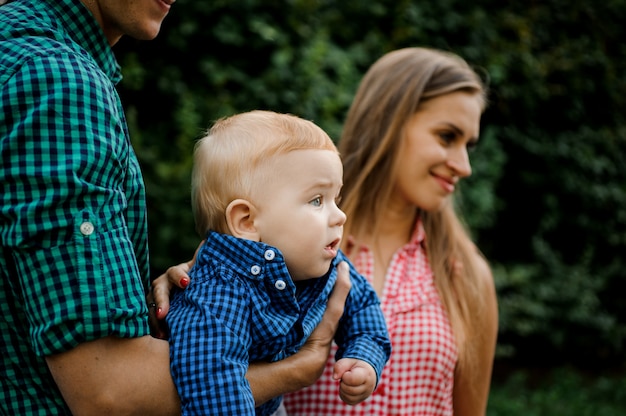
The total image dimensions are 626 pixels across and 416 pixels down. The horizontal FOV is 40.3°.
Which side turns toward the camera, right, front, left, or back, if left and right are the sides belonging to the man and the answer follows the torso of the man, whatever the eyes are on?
right

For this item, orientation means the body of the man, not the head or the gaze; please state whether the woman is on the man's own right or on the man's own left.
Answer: on the man's own left

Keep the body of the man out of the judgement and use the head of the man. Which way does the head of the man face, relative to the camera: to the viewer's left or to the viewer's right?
to the viewer's right
